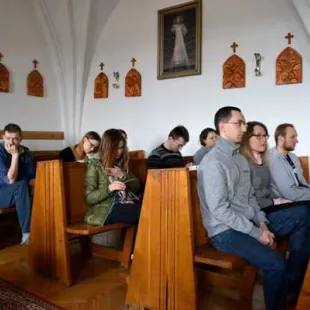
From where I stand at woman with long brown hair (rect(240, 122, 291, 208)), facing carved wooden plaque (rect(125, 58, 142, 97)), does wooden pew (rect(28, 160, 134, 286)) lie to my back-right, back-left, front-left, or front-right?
front-left

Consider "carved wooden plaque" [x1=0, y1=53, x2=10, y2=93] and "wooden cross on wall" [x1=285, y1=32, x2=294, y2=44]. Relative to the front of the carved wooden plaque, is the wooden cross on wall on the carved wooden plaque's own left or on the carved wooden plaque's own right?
on the carved wooden plaque's own left

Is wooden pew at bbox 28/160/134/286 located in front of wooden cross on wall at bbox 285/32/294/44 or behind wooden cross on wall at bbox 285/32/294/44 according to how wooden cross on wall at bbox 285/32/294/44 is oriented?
in front

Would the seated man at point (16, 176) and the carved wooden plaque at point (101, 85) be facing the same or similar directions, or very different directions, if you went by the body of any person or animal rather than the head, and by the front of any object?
same or similar directions

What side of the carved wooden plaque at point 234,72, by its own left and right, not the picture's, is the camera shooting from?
front

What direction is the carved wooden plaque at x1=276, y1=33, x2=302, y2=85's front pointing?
toward the camera

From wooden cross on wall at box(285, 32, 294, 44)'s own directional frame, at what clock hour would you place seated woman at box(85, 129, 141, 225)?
The seated woman is roughly at 1 o'clock from the wooden cross on wall.

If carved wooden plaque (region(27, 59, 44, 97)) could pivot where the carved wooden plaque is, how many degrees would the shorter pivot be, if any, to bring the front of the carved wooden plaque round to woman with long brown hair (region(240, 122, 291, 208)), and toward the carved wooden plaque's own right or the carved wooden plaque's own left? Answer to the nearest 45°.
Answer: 0° — it already faces them

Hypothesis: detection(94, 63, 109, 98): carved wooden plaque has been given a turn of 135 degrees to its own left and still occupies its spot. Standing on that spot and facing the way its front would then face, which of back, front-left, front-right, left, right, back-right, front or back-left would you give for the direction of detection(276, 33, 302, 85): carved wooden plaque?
right

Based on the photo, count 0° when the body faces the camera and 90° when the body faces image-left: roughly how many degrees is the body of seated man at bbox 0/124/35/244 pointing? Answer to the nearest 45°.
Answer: approximately 0°

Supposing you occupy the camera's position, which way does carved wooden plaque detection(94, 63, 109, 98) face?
facing the viewer

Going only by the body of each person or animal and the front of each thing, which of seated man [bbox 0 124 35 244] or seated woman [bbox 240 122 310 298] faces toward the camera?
the seated man

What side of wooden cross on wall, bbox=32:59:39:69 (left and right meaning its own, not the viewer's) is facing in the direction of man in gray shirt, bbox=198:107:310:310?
front

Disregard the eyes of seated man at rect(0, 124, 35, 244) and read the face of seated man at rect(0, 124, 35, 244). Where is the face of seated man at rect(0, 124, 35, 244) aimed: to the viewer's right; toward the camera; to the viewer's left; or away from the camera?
toward the camera

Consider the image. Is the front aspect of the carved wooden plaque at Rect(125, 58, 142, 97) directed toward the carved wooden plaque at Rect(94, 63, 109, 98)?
no

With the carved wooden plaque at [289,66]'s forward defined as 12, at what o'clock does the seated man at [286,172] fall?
The seated man is roughly at 12 o'clock from the carved wooden plaque.

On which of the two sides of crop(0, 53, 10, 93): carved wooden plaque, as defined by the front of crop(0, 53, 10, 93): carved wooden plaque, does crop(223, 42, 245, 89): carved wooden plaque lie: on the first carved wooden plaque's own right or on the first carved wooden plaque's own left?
on the first carved wooden plaque's own left
